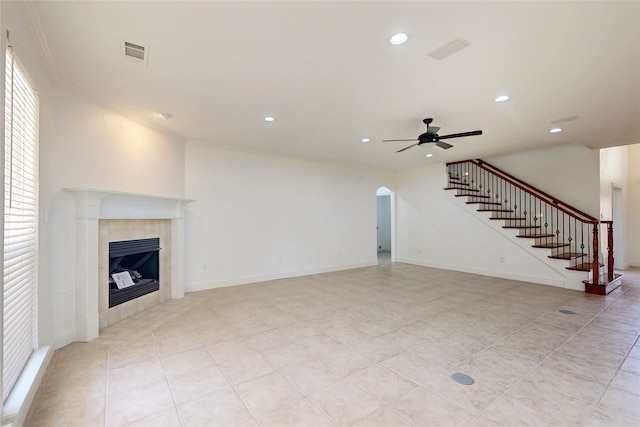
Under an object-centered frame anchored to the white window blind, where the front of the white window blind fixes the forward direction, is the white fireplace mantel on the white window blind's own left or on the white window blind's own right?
on the white window blind's own left

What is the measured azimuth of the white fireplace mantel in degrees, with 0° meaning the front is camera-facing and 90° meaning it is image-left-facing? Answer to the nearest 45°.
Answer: approximately 315°

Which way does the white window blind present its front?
to the viewer's right

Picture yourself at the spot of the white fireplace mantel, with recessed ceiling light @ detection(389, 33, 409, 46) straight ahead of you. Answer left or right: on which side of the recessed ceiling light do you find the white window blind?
right

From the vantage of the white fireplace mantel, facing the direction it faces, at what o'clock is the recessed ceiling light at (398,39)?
The recessed ceiling light is roughly at 12 o'clock from the white fireplace mantel.

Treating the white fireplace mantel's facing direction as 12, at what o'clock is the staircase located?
The staircase is roughly at 11 o'clock from the white fireplace mantel.
